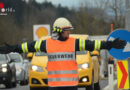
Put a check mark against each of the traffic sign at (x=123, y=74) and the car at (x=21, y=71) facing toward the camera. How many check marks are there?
2
